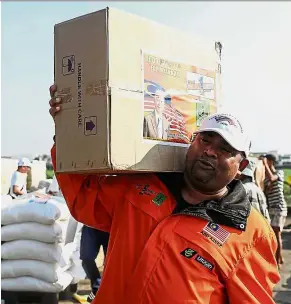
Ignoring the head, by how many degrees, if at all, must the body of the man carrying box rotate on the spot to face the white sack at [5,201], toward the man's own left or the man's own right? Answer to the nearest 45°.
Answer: approximately 90° to the man's own right

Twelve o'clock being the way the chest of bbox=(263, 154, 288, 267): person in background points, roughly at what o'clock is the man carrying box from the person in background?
The man carrying box is roughly at 9 o'clock from the person in background.

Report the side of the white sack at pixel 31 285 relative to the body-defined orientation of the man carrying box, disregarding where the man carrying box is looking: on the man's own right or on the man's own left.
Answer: on the man's own right

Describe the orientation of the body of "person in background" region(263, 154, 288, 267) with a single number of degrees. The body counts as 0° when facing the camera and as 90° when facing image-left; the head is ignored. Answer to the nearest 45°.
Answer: approximately 90°

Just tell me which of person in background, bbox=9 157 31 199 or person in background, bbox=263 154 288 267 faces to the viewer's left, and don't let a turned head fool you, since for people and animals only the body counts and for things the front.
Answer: person in background, bbox=263 154 288 267

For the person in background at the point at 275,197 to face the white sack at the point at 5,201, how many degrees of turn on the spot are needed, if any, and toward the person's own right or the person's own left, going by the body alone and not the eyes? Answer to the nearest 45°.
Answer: approximately 45° to the person's own left

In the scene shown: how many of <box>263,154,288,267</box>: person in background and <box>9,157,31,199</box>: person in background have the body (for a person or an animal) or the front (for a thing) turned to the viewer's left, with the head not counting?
1

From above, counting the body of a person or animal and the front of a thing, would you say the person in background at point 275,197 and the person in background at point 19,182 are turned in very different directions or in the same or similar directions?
very different directions
